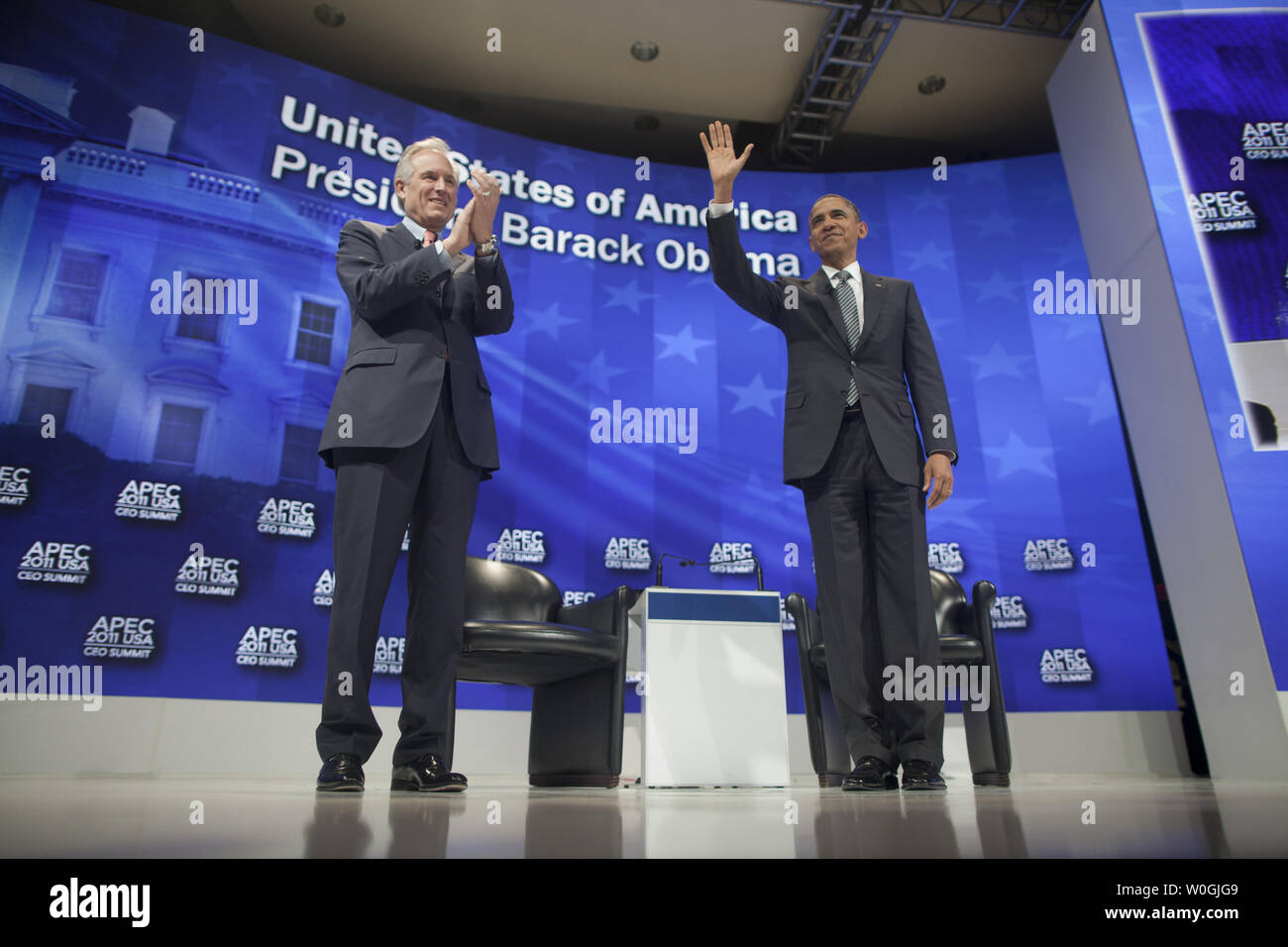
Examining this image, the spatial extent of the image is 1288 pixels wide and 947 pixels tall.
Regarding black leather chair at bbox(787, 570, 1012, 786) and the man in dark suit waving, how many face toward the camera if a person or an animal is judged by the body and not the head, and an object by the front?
2

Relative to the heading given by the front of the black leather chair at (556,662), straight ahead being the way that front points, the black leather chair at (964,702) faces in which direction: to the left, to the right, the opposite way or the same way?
to the right

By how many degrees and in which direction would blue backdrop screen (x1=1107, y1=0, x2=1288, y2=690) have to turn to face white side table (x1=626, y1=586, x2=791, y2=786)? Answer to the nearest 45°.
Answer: approximately 45° to its right

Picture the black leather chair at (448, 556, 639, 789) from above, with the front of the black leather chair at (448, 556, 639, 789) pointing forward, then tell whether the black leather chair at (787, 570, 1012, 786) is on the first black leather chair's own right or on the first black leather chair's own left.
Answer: on the first black leather chair's own left

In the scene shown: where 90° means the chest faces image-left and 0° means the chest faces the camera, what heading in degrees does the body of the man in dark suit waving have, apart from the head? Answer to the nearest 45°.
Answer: approximately 0°
